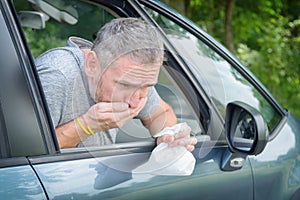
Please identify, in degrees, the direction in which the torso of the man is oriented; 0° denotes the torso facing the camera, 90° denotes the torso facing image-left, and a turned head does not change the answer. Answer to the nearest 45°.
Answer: approximately 315°

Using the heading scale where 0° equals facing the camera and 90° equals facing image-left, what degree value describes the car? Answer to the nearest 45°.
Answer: approximately 270°
